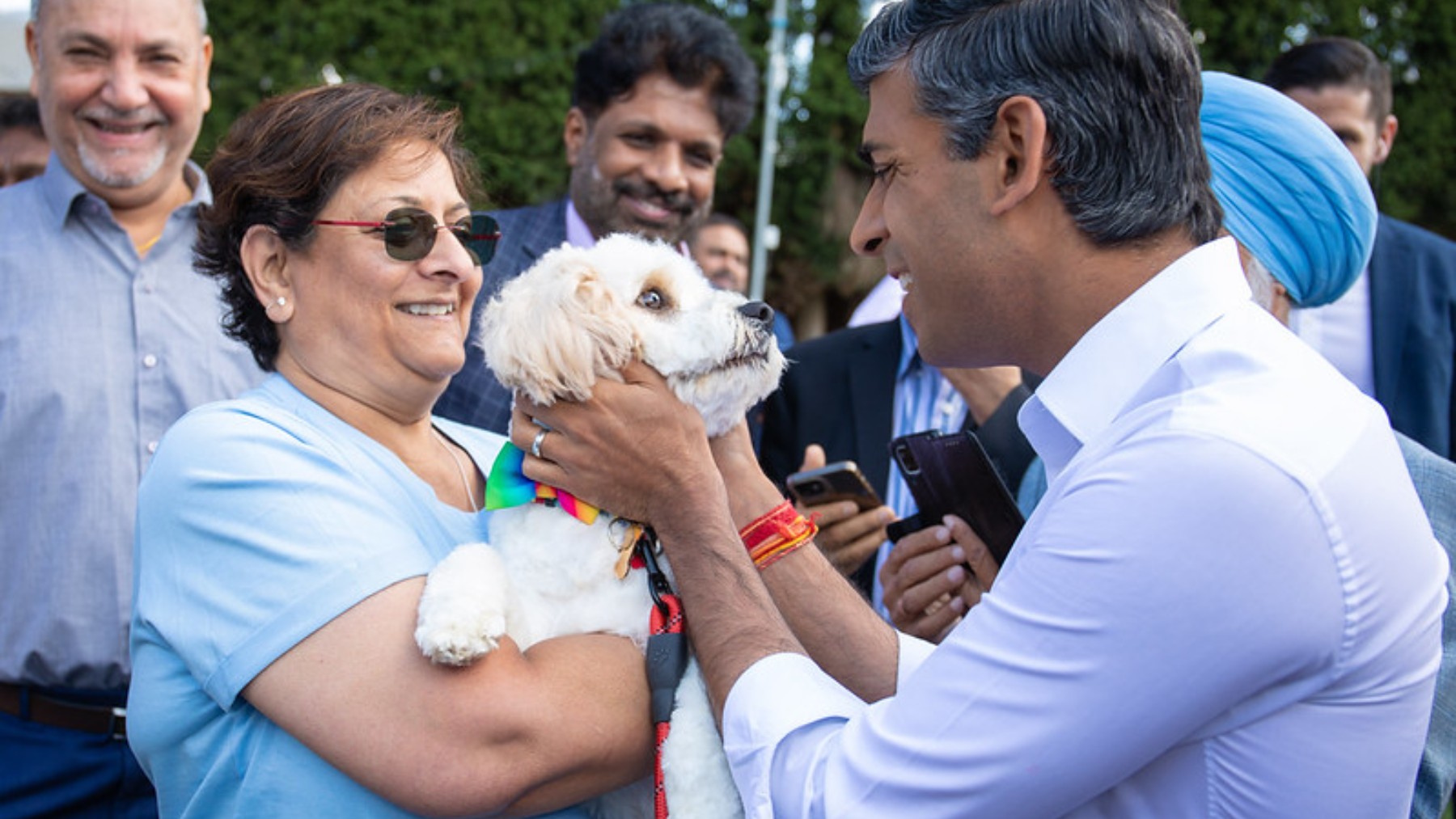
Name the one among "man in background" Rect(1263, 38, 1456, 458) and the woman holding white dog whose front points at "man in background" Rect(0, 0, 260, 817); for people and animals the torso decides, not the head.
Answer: "man in background" Rect(1263, 38, 1456, 458)

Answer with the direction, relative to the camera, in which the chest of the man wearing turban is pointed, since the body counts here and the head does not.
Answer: to the viewer's left

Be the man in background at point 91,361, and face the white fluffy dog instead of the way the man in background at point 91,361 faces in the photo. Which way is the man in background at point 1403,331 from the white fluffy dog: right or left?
left

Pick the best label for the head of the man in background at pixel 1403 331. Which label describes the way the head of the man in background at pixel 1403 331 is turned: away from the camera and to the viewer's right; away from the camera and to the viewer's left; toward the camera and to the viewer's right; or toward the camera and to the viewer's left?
toward the camera and to the viewer's left

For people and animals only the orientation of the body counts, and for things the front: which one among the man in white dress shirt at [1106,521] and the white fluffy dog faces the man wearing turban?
the white fluffy dog

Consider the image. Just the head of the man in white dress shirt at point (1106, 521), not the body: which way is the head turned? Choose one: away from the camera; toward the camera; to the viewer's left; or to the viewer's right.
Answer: to the viewer's left

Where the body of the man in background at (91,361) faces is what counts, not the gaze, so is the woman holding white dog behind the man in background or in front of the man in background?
in front

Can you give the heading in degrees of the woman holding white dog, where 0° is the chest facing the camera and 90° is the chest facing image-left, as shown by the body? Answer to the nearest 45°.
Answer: approximately 315°

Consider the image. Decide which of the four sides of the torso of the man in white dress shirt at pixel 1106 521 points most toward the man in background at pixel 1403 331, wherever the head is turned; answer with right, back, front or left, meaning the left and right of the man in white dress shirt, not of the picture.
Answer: right

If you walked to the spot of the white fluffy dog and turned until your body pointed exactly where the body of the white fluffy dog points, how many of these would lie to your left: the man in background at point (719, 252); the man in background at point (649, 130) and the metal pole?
3

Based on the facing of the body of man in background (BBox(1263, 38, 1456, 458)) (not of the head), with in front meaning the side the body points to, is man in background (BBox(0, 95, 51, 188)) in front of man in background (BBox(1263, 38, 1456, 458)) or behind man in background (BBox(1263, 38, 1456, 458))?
in front

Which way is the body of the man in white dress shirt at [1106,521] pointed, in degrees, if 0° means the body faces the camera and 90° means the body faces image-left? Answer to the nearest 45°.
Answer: approximately 90°
